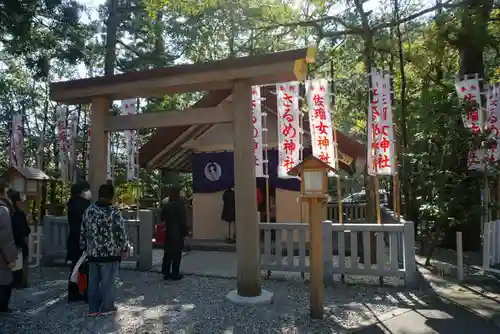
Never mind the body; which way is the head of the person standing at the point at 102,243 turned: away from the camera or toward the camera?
away from the camera

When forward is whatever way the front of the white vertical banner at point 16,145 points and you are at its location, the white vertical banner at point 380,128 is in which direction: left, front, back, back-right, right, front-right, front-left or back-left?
front-left

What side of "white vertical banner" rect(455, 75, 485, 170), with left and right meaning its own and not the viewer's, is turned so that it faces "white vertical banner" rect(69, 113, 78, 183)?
right

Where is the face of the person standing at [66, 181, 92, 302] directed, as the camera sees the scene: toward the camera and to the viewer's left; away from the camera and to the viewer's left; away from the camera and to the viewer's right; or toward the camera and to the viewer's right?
toward the camera and to the viewer's right

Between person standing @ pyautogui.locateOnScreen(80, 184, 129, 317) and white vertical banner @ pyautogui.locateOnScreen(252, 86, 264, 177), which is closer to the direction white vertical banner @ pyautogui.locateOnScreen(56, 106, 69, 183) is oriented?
the person standing

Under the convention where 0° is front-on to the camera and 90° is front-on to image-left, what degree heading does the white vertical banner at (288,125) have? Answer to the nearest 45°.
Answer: approximately 0°

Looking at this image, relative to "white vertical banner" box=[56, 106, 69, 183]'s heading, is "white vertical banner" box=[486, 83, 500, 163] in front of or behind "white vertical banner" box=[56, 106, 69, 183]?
in front

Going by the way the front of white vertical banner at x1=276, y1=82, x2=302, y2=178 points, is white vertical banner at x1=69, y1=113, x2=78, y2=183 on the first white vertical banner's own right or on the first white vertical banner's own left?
on the first white vertical banner's own right

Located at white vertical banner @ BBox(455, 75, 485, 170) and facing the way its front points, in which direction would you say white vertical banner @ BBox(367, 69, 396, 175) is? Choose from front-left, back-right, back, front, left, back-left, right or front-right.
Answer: front-right

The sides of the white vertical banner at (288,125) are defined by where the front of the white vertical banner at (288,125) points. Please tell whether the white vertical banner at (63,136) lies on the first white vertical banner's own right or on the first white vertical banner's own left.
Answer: on the first white vertical banner's own right
